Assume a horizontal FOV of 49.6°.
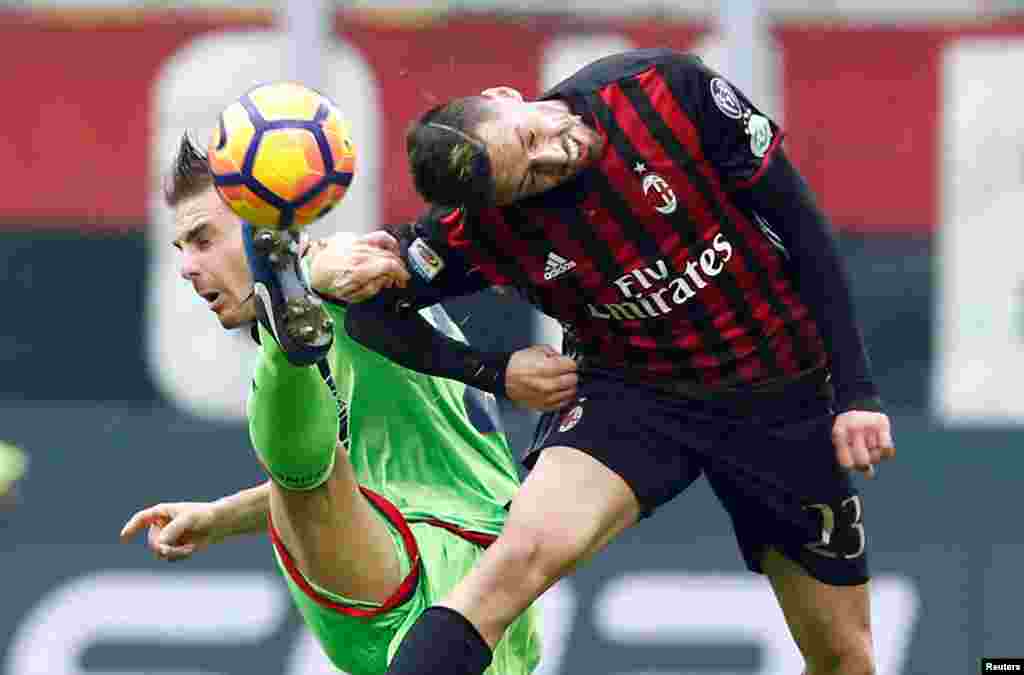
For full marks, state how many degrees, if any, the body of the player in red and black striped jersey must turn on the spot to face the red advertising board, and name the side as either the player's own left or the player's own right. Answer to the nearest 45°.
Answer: approximately 180°

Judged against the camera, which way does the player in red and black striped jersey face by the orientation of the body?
toward the camera

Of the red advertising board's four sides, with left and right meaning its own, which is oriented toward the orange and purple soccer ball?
front

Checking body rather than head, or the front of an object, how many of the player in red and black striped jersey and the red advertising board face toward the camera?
2

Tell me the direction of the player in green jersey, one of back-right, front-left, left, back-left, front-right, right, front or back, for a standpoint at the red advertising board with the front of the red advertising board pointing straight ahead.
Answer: front

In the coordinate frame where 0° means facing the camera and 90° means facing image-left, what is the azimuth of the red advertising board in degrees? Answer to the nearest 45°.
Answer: approximately 0°

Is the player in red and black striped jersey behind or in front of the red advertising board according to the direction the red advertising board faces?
in front

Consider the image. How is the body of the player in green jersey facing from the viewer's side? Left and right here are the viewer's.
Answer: facing the viewer and to the left of the viewer
